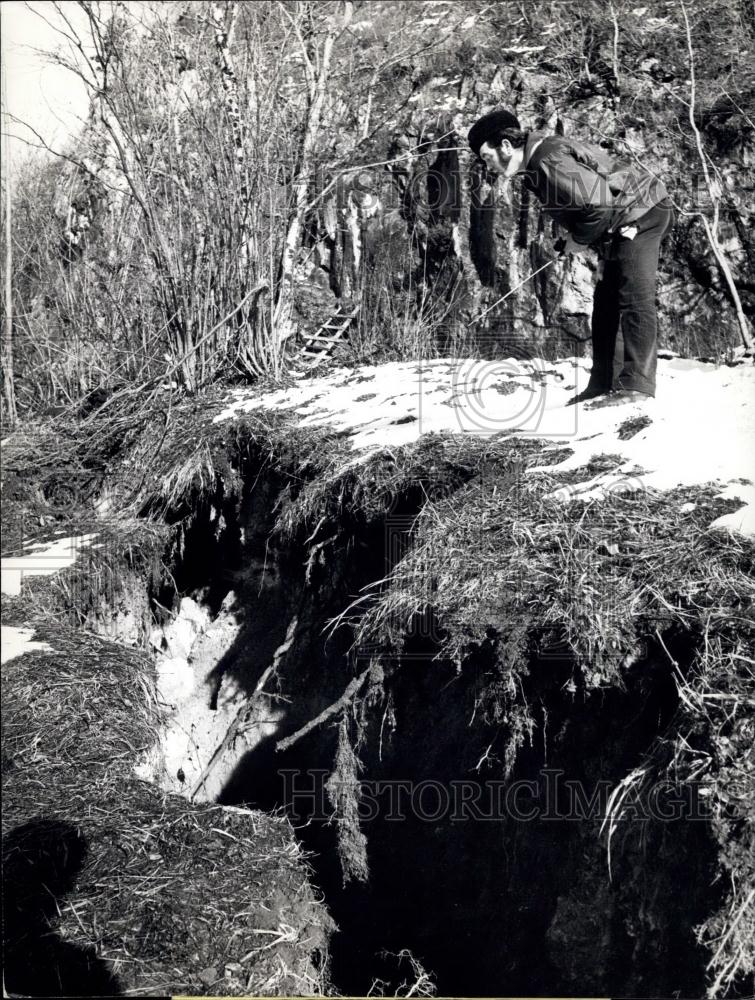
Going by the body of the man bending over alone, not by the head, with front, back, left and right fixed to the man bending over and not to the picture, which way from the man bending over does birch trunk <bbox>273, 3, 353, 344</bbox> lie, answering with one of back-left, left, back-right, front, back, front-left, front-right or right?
front-right

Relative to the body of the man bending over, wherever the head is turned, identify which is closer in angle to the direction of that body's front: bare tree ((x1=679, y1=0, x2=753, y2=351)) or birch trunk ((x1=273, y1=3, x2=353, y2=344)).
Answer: the birch trunk

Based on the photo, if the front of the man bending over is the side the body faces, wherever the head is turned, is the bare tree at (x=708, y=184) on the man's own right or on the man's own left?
on the man's own right

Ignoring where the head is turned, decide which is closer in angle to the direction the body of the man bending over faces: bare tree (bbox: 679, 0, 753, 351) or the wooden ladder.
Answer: the wooden ladder

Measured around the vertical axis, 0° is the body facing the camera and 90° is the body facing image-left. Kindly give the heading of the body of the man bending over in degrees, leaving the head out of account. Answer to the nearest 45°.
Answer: approximately 90°

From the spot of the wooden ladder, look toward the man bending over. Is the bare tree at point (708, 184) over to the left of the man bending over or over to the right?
left

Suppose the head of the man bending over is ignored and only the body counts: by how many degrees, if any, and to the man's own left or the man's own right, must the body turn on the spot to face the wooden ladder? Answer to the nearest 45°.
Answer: approximately 45° to the man's own right
